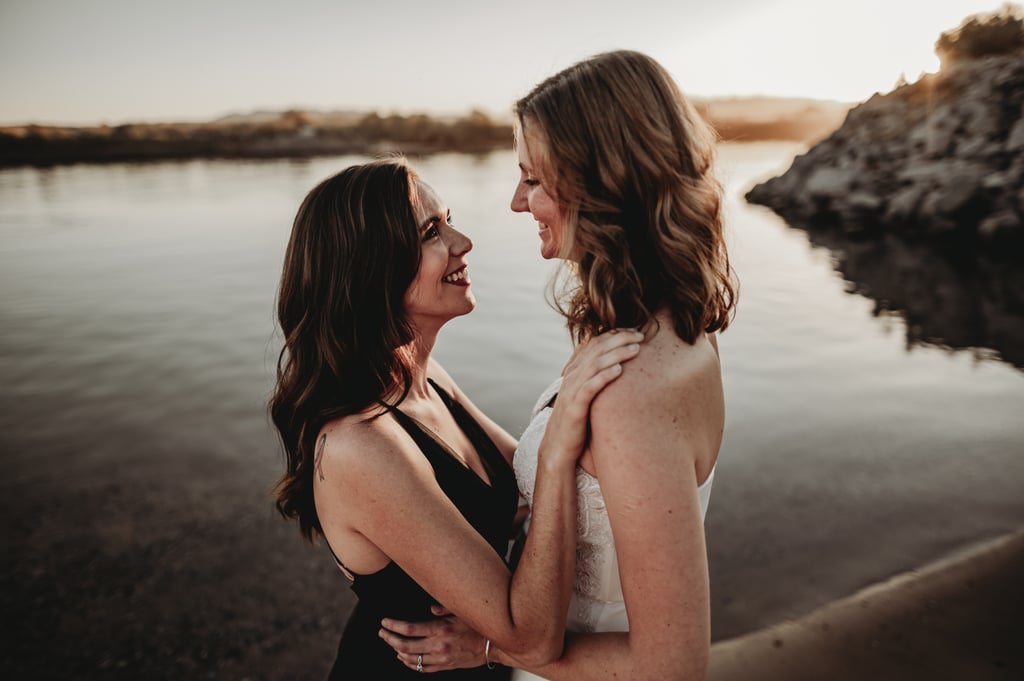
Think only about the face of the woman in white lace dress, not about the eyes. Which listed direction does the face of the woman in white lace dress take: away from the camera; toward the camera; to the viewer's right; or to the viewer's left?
to the viewer's left

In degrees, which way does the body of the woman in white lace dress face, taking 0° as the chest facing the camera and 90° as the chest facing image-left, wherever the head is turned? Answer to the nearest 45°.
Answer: approximately 90°
